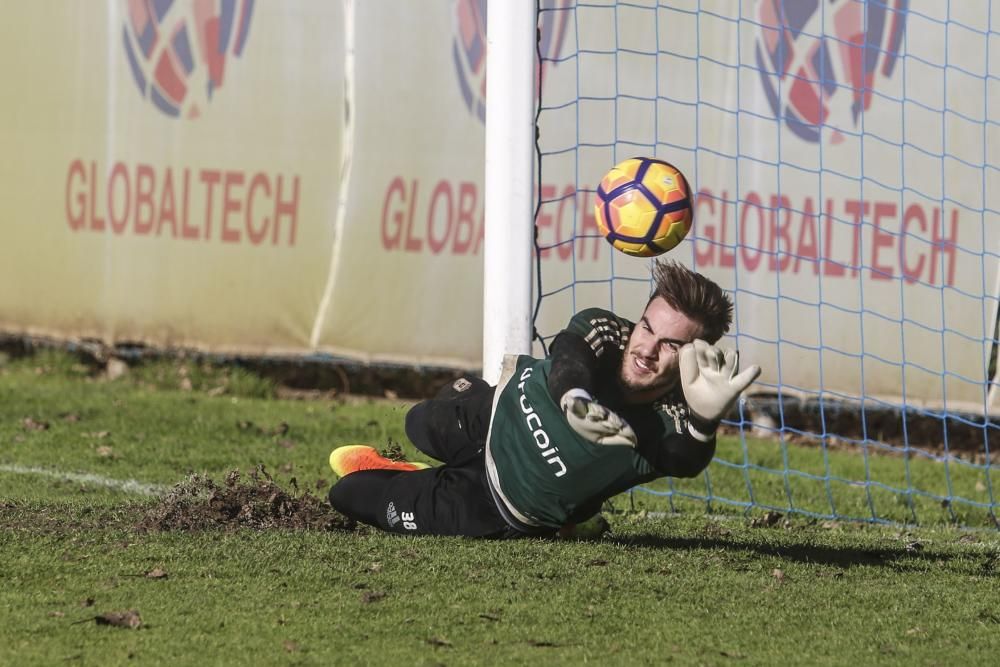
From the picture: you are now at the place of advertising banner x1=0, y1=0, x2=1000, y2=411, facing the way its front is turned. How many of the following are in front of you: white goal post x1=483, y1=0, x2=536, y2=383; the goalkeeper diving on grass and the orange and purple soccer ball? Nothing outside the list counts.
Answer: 3

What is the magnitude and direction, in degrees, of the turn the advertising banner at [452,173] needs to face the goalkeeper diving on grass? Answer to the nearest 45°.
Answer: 0° — it already faces them

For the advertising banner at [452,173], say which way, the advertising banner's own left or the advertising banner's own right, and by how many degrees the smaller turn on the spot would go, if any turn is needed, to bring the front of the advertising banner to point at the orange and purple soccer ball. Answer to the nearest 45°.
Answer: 0° — it already faces it

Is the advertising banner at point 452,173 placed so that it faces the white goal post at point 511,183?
yes

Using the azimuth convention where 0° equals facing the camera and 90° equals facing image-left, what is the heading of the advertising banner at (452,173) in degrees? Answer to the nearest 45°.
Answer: approximately 0°
